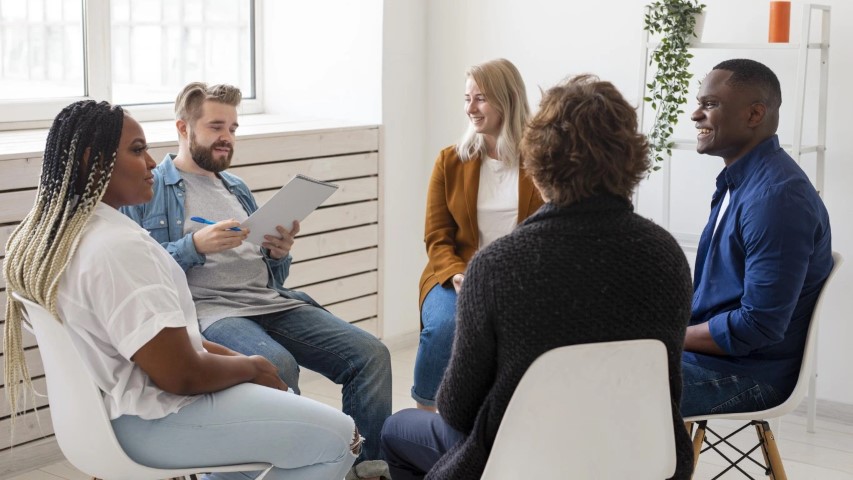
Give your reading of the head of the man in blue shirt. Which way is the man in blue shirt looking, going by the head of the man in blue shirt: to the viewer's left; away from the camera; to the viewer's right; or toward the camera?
to the viewer's left

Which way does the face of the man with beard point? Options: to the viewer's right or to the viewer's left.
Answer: to the viewer's right

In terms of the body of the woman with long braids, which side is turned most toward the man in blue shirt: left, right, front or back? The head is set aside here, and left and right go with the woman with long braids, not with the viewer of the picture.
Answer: front

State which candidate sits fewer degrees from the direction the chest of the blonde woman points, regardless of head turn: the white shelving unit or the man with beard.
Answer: the man with beard

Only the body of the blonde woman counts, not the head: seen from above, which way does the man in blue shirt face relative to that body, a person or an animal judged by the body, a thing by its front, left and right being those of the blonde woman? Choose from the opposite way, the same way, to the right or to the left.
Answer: to the right

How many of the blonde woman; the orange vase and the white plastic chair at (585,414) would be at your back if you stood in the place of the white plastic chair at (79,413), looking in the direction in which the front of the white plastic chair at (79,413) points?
0

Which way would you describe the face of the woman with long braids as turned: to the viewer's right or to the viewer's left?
to the viewer's right

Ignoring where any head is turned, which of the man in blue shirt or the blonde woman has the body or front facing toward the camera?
the blonde woman

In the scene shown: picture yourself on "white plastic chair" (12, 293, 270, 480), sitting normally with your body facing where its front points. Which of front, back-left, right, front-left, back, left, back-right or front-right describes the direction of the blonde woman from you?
front-left

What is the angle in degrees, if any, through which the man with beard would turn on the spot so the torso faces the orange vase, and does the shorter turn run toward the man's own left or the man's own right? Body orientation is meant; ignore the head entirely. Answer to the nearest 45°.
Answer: approximately 45° to the man's own left

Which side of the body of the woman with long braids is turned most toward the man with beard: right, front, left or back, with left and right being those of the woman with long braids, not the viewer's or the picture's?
left

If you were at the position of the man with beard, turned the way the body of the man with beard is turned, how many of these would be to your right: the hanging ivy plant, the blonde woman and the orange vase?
0

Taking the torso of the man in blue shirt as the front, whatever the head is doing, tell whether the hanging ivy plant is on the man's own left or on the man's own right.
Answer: on the man's own right

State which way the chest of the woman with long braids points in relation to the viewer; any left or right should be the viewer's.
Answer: facing to the right of the viewer

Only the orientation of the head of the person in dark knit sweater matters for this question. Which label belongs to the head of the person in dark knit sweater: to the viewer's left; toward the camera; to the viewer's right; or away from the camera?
away from the camera

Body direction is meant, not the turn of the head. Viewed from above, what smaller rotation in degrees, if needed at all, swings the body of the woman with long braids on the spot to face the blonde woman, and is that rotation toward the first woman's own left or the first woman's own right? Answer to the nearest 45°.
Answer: approximately 45° to the first woman's own left

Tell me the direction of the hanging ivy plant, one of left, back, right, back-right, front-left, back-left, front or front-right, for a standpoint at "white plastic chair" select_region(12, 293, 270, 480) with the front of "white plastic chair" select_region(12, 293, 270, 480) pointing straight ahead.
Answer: front-left

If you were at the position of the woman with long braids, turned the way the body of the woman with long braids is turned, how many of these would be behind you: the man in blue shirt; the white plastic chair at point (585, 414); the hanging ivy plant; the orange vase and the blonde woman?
0

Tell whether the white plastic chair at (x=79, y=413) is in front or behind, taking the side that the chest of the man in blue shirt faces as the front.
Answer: in front

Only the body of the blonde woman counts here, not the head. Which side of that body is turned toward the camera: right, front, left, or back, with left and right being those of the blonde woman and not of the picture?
front

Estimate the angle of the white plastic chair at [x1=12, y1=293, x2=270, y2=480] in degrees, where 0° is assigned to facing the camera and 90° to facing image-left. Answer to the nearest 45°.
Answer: approximately 270°
